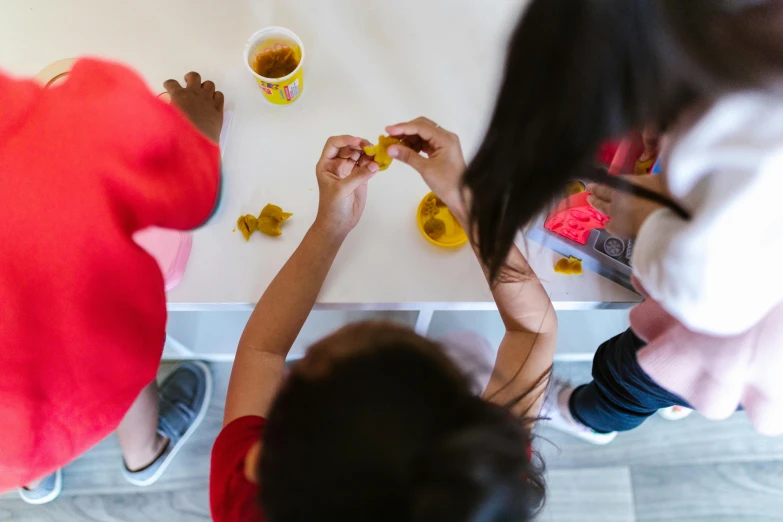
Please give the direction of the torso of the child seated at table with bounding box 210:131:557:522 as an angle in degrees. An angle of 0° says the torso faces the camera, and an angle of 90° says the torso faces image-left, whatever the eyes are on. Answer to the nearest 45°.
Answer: approximately 180°

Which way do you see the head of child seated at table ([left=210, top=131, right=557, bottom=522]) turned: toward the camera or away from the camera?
away from the camera
